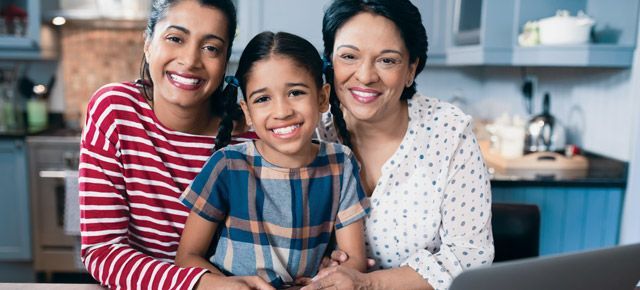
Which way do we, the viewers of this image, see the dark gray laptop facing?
facing away from the viewer and to the left of the viewer

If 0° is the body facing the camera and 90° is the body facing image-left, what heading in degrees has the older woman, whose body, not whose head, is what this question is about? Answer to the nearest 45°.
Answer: approximately 45°

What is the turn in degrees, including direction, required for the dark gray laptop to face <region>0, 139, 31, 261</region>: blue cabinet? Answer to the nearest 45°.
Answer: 0° — it already faces it

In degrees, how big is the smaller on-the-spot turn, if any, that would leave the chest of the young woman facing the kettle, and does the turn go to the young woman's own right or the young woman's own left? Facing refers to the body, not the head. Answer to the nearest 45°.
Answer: approximately 90° to the young woman's own left

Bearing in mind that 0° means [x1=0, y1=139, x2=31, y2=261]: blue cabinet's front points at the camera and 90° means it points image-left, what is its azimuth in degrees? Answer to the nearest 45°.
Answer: approximately 0°

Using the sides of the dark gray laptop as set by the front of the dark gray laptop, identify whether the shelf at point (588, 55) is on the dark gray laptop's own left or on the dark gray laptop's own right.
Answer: on the dark gray laptop's own right

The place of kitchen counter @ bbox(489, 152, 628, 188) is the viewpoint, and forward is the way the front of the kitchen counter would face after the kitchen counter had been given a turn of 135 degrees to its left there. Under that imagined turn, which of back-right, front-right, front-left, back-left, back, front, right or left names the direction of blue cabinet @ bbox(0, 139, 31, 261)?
back-left

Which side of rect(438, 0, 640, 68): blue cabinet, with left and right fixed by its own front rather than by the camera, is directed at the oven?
right
